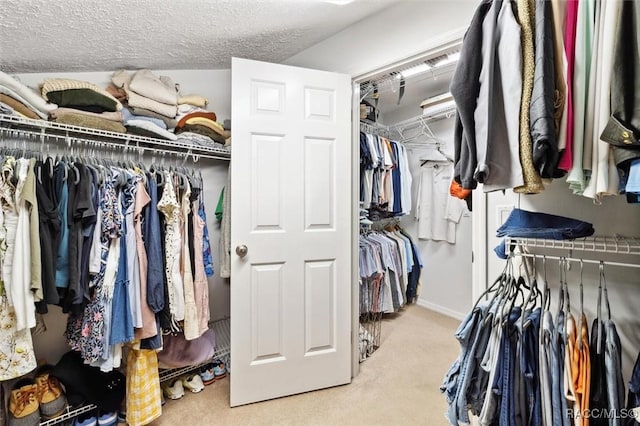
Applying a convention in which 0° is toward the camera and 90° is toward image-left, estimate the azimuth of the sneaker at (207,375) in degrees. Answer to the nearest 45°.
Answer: approximately 315°

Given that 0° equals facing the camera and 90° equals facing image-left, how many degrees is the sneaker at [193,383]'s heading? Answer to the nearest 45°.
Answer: approximately 315°
